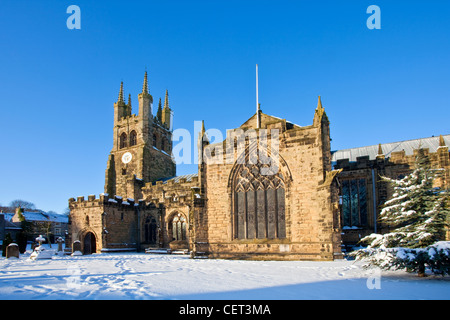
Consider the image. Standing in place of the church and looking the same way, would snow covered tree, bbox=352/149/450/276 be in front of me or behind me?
in front

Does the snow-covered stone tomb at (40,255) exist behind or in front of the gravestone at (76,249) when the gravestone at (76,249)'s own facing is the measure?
in front

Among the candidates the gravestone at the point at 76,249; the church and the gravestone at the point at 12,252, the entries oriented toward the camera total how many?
3

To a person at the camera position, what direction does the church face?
facing the viewer

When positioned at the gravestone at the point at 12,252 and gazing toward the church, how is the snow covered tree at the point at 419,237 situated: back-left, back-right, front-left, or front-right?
front-right

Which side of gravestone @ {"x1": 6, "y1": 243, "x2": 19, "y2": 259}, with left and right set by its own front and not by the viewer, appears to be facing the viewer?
front

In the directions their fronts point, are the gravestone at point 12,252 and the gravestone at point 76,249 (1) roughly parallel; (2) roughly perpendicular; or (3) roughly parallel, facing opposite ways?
roughly parallel

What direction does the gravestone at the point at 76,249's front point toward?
toward the camera
